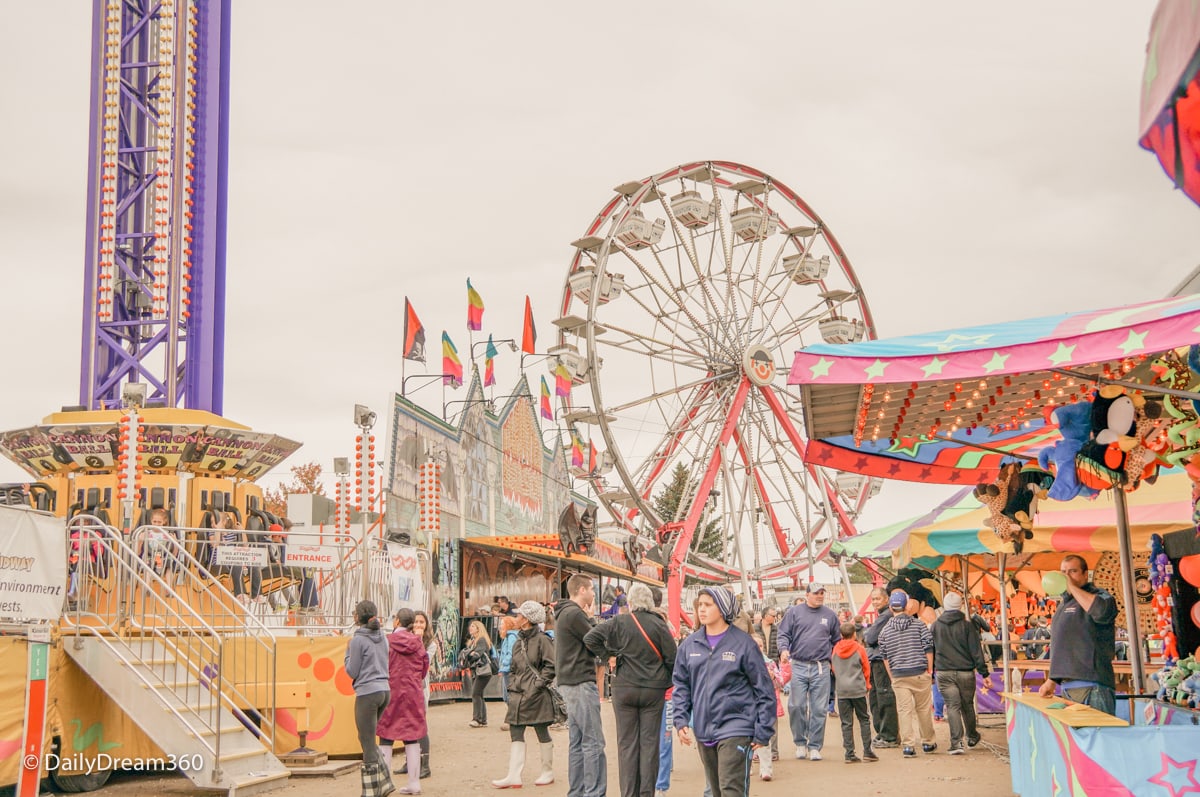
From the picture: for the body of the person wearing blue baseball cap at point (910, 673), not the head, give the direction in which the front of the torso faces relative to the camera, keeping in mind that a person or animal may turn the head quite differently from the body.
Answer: away from the camera

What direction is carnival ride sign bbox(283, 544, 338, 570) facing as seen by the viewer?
toward the camera

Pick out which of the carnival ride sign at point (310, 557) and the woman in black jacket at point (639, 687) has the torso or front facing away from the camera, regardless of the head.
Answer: the woman in black jacket

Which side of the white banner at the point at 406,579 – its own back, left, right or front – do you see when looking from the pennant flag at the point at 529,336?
back

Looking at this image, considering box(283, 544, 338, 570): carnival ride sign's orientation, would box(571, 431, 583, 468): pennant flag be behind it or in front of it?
behind

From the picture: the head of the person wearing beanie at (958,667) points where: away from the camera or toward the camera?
away from the camera

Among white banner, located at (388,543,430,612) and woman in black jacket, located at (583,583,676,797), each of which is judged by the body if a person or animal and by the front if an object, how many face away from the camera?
1

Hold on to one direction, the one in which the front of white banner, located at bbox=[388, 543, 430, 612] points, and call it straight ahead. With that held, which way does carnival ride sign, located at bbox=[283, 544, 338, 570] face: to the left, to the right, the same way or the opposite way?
the same way

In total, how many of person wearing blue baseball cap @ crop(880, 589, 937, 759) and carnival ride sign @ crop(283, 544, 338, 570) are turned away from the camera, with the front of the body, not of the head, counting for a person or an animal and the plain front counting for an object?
1

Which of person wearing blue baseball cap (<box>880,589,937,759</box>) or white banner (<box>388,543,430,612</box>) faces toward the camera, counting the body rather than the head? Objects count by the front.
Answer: the white banner

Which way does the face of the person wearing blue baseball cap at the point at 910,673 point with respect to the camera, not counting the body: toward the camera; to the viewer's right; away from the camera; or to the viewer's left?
away from the camera

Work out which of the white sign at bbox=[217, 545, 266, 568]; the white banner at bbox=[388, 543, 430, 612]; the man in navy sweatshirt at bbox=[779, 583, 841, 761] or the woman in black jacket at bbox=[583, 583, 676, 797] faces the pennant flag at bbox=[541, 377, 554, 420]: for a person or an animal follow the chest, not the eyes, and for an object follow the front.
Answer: the woman in black jacket

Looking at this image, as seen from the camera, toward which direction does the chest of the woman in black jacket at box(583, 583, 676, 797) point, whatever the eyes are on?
away from the camera

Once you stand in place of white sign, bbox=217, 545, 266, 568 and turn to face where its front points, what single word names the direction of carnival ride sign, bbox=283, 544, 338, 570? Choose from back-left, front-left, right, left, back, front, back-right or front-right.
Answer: back-left

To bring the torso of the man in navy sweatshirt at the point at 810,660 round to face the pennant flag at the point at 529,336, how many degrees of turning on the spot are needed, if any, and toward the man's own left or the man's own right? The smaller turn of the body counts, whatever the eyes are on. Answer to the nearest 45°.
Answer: approximately 180°

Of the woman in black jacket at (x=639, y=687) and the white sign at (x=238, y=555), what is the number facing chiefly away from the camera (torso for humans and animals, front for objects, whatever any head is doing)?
1

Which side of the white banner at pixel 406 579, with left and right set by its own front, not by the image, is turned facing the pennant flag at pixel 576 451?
back

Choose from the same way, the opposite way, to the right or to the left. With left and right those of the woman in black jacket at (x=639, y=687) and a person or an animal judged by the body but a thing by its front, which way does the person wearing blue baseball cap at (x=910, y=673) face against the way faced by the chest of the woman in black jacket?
the same way

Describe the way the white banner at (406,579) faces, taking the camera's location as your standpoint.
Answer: facing the viewer
